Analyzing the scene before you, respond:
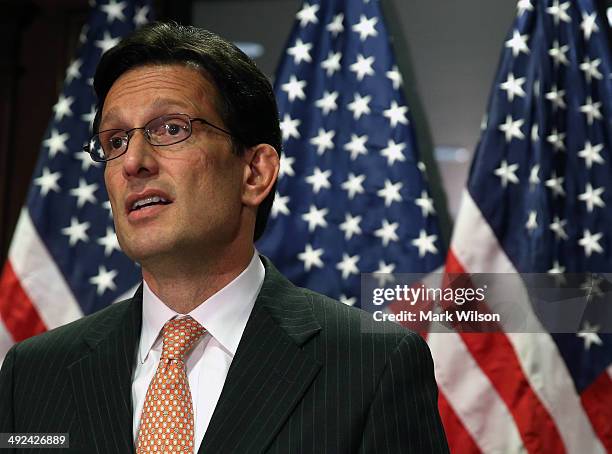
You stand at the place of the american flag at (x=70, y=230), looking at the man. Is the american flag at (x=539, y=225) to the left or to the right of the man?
left

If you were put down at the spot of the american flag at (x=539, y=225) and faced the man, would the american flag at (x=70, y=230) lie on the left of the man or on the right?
right

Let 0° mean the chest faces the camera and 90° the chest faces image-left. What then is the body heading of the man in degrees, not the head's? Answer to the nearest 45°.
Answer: approximately 45°

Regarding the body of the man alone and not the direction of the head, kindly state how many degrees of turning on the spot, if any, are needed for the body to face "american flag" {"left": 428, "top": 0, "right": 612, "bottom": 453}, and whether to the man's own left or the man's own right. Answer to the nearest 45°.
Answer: approximately 180°

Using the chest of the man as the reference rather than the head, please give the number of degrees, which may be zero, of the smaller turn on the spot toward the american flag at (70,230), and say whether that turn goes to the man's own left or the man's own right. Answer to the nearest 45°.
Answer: approximately 135° to the man's own right
